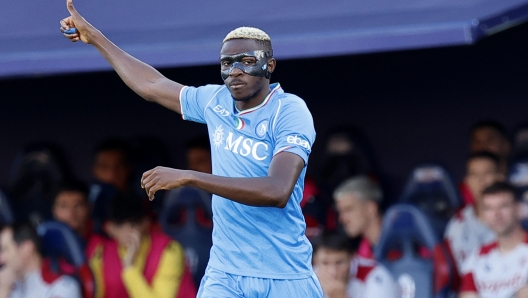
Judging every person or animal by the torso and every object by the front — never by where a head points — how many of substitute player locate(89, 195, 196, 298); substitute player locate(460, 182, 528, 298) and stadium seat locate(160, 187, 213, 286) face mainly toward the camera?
3

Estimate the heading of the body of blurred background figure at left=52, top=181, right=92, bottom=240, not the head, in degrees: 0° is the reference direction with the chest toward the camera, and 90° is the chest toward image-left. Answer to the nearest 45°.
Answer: approximately 45°

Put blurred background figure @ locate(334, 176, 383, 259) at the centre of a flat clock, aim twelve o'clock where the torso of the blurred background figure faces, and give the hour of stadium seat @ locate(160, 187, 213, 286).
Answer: The stadium seat is roughly at 2 o'clock from the blurred background figure.

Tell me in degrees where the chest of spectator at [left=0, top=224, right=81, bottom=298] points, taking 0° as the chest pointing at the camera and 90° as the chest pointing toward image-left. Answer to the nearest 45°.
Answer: approximately 45°

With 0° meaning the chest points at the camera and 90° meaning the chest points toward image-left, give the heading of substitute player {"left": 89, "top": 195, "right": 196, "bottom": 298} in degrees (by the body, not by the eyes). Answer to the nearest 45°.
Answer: approximately 0°

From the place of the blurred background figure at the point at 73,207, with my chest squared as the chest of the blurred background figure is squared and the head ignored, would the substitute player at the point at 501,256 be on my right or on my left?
on my left

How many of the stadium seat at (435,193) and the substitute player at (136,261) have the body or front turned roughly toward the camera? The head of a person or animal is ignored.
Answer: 2

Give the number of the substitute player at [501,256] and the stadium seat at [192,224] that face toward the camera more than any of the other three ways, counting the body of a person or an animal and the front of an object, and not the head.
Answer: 2
